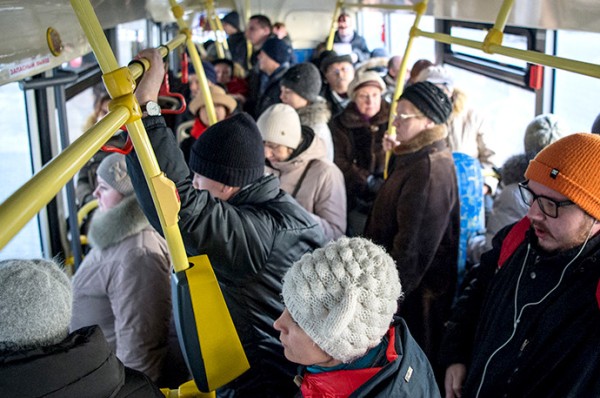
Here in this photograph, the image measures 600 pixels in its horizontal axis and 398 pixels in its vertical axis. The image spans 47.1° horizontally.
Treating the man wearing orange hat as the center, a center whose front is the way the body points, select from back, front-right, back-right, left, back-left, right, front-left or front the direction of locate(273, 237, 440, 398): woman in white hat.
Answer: front

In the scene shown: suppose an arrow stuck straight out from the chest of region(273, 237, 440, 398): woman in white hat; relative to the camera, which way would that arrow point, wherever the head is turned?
to the viewer's left

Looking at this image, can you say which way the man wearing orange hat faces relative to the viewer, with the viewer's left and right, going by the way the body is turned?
facing the viewer and to the left of the viewer

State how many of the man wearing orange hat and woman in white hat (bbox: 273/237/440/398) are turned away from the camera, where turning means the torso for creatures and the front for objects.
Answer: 0

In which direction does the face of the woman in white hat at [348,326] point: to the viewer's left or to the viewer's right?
to the viewer's left

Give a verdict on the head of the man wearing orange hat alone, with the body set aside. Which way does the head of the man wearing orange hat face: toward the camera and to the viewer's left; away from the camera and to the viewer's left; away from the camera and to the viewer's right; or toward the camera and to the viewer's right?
toward the camera and to the viewer's left

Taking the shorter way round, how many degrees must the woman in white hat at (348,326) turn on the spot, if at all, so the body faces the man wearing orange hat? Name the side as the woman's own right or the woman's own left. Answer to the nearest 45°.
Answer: approximately 135° to the woman's own right
